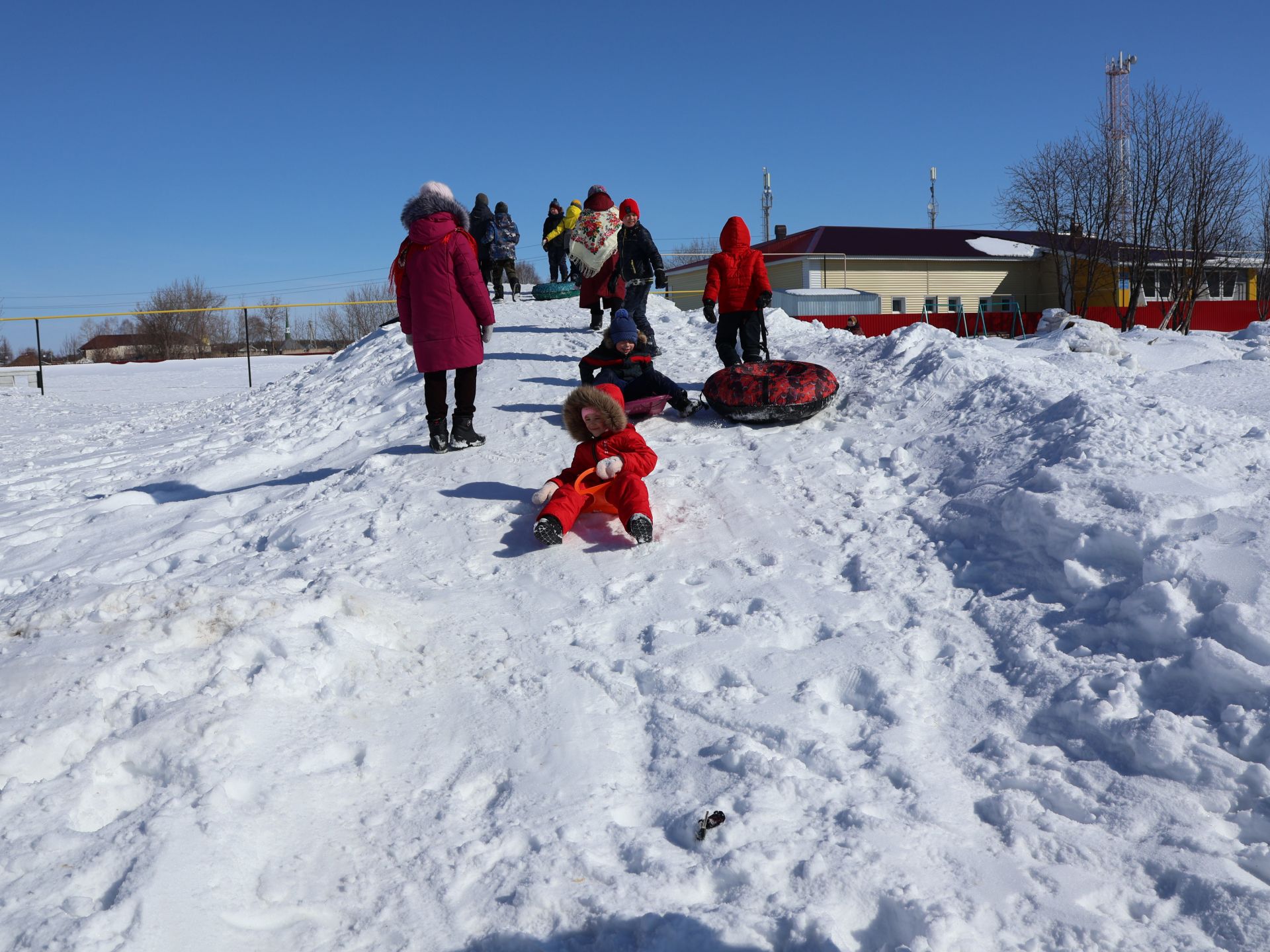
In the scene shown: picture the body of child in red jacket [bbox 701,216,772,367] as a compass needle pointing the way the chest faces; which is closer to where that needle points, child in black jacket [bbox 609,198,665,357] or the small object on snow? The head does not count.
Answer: the child in black jacket

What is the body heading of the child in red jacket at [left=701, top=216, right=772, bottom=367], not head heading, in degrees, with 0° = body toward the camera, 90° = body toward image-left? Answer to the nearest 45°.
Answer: approximately 180°

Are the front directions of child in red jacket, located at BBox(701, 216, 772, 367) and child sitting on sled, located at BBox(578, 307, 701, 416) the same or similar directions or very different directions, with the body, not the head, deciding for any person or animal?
very different directions

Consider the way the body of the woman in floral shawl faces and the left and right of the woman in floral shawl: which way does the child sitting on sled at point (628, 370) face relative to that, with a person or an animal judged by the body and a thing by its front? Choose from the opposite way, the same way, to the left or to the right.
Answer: the opposite way

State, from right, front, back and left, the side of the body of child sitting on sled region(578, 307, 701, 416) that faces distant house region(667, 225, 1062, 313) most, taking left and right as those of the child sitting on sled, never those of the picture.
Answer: back

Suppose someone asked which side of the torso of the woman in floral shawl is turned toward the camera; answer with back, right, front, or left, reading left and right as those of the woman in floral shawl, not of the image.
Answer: back

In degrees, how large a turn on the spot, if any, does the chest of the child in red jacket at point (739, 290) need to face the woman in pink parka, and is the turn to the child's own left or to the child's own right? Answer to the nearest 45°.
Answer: approximately 135° to the child's own left
